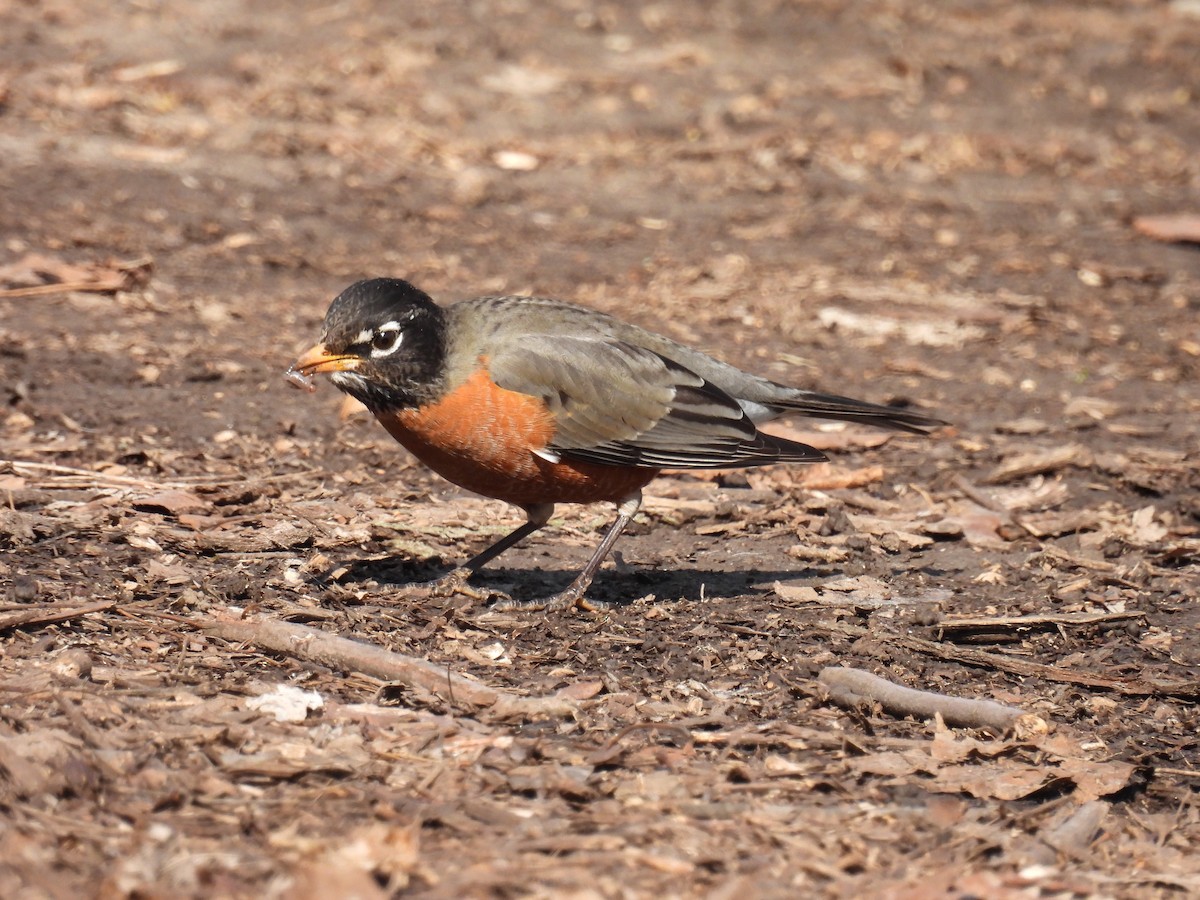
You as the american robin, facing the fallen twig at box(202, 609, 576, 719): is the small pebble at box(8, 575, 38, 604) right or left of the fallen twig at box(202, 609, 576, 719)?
right

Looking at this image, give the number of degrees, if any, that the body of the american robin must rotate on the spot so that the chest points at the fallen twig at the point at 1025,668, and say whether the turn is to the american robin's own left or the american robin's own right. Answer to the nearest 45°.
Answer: approximately 135° to the american robin's own left

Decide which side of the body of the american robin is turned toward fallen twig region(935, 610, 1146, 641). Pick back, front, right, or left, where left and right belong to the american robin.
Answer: back

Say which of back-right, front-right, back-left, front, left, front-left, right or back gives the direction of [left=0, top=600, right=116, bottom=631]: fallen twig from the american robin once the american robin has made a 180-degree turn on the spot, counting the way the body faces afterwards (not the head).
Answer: back-right

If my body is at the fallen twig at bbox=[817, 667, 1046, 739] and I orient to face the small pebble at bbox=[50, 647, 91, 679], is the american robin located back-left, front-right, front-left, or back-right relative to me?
front-right

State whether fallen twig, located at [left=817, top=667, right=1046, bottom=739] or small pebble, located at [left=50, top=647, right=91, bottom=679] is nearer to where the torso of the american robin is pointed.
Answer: the small pebble

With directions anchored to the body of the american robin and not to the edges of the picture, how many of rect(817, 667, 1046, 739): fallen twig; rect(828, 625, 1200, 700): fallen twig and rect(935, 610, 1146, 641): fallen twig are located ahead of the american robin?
0

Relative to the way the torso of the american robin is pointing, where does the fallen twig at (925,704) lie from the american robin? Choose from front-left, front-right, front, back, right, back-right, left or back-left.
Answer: back-left

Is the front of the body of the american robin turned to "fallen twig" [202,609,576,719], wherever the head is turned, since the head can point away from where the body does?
no

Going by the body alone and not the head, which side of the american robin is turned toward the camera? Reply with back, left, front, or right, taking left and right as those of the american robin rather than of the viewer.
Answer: left

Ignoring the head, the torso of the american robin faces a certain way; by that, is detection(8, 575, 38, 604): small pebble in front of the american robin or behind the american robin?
in front

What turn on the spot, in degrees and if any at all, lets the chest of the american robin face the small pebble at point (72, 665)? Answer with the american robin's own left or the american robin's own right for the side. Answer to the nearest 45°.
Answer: approximately 45° to the american robin's own left
